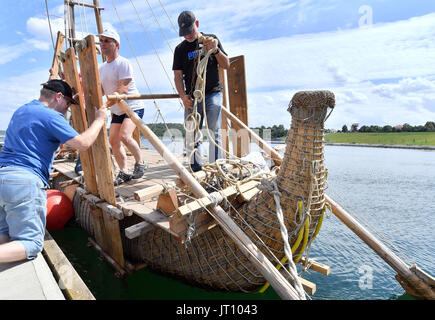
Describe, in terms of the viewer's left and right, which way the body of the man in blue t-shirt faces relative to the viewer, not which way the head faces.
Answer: facing away from the viewer and to the right of the viewer

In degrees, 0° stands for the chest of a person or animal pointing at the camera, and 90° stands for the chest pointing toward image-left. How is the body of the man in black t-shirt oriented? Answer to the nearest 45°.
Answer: approximately 0°

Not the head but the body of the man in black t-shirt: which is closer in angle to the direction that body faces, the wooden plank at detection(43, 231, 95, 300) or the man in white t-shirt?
the wooden plank

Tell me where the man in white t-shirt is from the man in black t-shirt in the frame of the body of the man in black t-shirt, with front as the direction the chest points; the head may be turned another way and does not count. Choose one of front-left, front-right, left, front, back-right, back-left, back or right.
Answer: right

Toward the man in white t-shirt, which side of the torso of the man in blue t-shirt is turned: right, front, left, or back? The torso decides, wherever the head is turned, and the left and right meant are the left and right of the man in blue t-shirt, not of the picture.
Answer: front

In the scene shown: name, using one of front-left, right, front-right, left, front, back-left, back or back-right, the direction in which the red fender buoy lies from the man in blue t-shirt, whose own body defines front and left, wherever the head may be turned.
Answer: front-left

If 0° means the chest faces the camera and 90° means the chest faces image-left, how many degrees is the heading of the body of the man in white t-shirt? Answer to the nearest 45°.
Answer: approximately 45°
